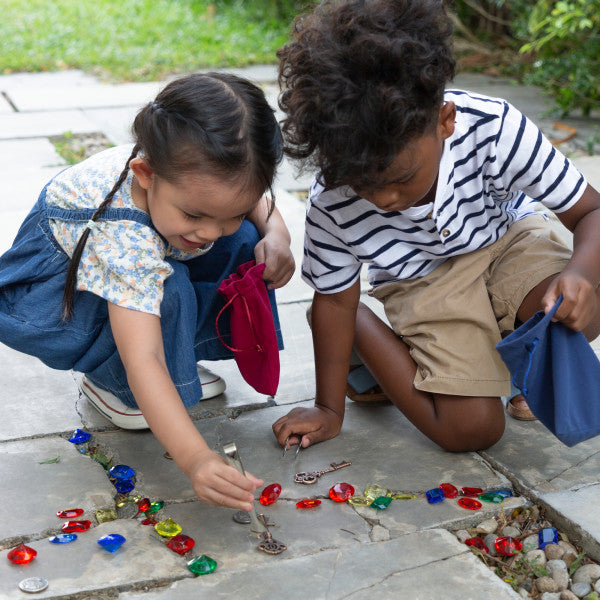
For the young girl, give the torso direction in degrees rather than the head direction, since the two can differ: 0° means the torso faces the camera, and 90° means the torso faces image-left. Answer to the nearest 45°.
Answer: approximately 315°

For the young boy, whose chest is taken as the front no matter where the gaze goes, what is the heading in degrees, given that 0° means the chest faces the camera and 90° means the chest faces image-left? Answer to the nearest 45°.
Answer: approximately 0°

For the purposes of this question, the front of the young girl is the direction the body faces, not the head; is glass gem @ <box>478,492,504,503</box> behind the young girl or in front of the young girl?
in front

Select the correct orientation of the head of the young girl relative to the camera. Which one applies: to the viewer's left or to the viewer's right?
to the viewer's right

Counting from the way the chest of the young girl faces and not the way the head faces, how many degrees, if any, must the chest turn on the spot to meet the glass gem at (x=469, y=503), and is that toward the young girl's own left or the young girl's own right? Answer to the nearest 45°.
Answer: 0° — they already face it
